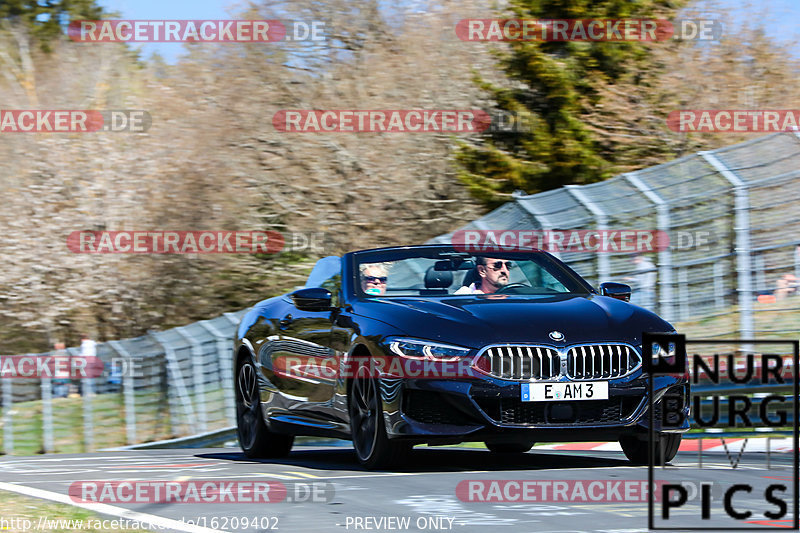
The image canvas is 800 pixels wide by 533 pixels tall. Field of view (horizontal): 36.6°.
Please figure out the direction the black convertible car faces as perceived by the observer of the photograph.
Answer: facing the viewer and to the right of the viewer

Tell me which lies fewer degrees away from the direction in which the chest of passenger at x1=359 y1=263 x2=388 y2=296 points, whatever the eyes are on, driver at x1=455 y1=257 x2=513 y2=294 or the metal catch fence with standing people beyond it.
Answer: the driver

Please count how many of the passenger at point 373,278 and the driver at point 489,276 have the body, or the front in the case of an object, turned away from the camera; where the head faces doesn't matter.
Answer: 0

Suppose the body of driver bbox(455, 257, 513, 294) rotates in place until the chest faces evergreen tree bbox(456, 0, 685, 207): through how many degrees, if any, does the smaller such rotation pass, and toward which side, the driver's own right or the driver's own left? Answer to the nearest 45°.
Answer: approximately 135° to the driver's own left

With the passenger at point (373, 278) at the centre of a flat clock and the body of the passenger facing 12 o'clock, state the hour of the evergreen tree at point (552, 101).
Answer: The evergreen tree is roughly at 8 o'clock from the passenger.

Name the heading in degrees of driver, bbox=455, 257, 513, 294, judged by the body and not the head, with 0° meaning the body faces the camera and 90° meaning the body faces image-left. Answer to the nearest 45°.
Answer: approximately 315°

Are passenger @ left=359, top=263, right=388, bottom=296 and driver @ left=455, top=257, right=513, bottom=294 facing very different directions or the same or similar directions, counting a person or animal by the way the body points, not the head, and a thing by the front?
same or similar directions

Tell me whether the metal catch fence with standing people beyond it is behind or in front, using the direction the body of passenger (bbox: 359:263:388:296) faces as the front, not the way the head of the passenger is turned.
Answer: behind

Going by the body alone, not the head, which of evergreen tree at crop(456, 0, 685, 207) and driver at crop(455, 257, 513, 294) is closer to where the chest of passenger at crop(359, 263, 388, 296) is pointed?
the driver

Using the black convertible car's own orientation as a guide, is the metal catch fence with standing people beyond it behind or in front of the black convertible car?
behind
